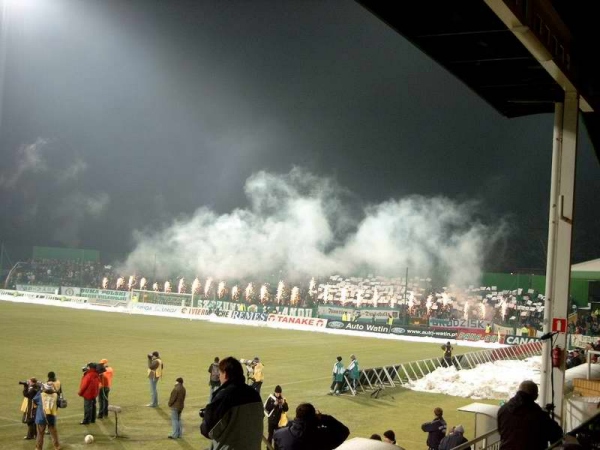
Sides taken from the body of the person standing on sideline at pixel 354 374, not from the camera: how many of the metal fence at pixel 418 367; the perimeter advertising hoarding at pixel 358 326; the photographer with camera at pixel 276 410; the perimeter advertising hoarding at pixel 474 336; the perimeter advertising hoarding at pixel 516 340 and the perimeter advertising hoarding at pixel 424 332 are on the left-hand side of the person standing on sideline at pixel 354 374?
1

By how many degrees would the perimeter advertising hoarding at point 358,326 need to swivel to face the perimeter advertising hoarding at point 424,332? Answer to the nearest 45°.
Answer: approximately 90° to its left

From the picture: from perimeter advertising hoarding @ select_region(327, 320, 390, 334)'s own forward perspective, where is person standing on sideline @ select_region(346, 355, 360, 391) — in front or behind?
in front

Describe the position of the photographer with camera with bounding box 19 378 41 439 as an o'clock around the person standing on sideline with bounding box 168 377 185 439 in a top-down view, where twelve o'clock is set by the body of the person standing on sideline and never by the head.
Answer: The photographer with camera is roughly at 10 o'clock from the person standing on sideline.

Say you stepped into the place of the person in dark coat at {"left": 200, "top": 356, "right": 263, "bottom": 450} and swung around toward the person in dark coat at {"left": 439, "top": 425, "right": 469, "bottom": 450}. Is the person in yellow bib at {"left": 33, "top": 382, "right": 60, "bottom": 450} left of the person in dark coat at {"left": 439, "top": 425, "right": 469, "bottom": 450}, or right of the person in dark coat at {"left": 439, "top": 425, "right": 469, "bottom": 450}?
left

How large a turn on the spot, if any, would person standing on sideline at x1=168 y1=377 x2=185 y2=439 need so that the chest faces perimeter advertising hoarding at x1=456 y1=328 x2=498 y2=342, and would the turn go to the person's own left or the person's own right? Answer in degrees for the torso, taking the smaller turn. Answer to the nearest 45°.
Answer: approximately 90° to the person's own right

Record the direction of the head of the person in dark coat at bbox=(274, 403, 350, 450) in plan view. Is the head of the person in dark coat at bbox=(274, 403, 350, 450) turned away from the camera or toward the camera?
away from the camera

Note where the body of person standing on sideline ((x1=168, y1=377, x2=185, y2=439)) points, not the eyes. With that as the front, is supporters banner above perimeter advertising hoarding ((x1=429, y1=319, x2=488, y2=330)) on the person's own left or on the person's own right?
on the person's own right

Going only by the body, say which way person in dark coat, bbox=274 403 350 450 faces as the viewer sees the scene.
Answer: away from the camera

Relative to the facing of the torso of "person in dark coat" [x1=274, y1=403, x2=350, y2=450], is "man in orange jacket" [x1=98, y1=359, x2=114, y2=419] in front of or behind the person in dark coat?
in front
